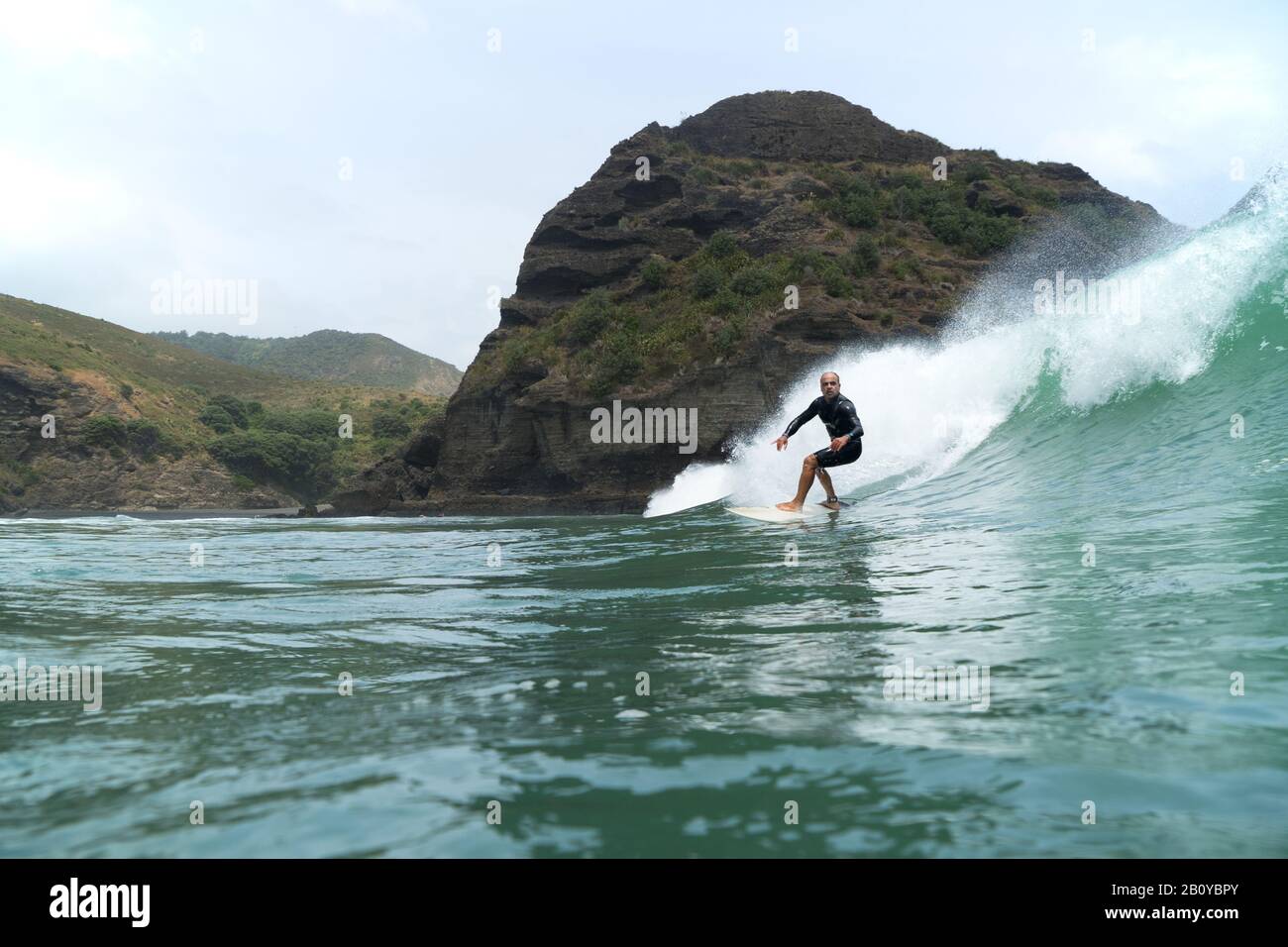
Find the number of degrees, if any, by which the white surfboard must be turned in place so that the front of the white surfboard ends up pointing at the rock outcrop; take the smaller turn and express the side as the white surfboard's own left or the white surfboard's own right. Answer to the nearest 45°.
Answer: approximately 90° to the white surfboard's own right

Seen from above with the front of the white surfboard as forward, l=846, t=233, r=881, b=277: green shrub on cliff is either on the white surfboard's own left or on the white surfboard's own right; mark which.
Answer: on the white surfboard's own right

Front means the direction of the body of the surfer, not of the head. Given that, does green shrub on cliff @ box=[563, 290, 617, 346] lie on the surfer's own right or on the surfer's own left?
on the surfer's own right

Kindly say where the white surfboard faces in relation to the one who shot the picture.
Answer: facing to the left of the viewer

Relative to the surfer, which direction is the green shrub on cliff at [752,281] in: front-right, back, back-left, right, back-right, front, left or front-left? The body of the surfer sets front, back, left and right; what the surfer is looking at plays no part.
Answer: back-right

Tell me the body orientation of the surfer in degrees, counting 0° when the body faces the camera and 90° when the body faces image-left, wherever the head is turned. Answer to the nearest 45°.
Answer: approximately 45°

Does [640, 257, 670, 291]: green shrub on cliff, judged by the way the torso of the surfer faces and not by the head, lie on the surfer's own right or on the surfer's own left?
on the surfer's own right

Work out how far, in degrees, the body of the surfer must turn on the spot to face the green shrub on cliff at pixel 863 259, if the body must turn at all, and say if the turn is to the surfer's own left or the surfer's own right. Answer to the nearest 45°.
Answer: approximately 135° to the surfer's own right
